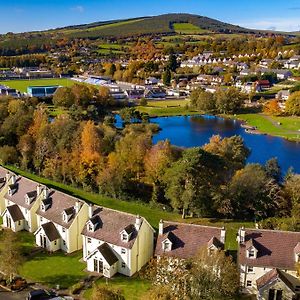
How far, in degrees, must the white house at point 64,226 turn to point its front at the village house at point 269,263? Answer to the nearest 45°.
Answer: approximately 90° to its left

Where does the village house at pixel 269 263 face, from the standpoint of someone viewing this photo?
facing the viewer

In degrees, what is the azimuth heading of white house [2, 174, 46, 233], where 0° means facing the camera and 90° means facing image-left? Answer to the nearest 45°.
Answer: approximately 45°

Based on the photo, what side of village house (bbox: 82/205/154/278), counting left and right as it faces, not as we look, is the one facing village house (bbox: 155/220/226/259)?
left

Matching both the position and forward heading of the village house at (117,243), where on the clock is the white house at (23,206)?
The white house is roughly at 3 o'clock from the village house.

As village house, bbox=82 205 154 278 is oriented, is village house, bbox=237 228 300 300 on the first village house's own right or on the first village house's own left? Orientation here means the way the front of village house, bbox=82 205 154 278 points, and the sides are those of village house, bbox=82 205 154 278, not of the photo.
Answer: on the first village house's own left

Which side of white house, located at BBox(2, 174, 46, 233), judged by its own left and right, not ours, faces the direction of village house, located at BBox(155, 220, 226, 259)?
left

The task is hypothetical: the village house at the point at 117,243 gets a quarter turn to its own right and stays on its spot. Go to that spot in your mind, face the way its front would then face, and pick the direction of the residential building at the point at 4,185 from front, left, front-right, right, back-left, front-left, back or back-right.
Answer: front

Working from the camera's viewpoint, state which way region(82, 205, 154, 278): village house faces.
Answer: facing the viewer and to the left of the viewer

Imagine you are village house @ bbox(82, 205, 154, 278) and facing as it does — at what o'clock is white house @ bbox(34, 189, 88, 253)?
The white house is roughly at 3 o'clock from the village house.

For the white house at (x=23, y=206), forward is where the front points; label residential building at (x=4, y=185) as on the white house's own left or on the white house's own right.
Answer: on the white house's own right

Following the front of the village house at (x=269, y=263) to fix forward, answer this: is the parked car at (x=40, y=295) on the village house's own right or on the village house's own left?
on the village house's own right
